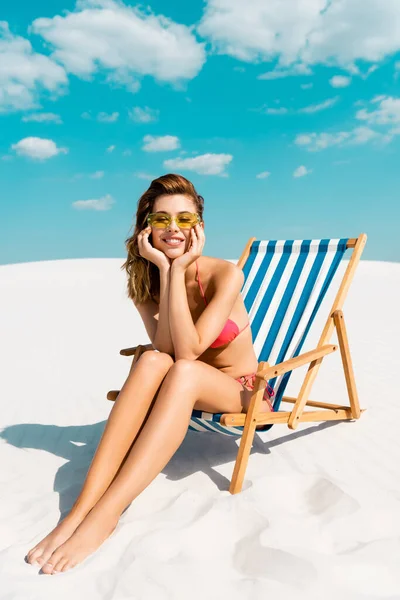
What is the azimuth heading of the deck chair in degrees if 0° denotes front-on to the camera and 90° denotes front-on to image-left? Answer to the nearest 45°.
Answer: approximately 45°

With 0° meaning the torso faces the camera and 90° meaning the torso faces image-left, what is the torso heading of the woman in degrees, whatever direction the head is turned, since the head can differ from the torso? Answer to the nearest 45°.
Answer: approximately 45°
